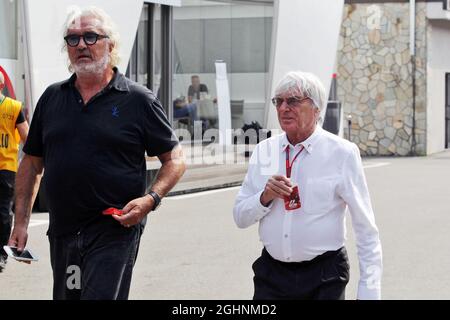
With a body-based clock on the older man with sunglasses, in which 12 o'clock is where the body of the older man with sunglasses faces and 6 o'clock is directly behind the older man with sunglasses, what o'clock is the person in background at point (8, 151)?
The person in background is roughly at 4 o'clock from the older man with sunglasses.

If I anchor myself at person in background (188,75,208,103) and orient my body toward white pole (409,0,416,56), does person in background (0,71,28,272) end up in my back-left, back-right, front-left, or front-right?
back-right

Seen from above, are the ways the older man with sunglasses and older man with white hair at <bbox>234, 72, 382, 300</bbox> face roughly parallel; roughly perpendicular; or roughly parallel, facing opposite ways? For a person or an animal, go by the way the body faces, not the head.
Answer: roughly parallel

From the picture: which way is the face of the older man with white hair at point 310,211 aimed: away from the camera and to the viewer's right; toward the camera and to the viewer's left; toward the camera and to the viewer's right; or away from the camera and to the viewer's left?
toward the camera and to the viewer's left

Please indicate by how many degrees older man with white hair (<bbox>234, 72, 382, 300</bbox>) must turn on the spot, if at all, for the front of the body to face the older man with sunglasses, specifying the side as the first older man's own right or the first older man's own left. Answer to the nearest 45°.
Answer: approximately 45° to the first older man's own right

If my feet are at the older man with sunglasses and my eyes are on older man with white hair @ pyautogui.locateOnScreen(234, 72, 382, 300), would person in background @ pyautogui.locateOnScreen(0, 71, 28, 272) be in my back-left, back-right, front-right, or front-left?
back-left

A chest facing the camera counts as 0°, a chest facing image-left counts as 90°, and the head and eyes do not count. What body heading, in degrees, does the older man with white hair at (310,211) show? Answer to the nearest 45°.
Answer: approximately 45°

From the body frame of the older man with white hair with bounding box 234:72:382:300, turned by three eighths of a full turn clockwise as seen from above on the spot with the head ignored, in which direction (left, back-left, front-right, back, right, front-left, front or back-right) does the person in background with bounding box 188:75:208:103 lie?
front

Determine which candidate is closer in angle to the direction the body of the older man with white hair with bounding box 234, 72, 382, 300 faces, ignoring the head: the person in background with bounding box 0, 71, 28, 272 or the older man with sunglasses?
the older man with sunglasses

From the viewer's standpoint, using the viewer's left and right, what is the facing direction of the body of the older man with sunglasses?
facing the viewer and to the left of the viewer
